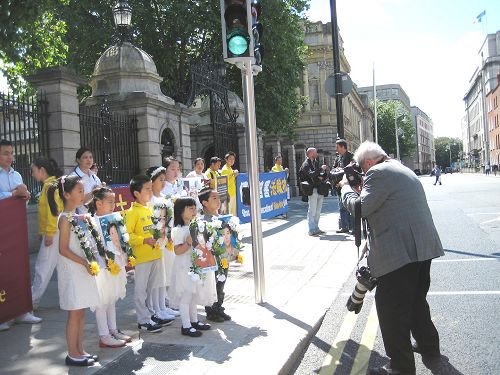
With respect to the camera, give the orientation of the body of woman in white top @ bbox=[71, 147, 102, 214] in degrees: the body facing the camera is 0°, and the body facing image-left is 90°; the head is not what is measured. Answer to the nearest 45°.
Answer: approximately 315°

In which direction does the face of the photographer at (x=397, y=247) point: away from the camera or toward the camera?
away from the camera

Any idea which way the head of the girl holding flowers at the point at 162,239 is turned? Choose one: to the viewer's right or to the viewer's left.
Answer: to the viewer's right

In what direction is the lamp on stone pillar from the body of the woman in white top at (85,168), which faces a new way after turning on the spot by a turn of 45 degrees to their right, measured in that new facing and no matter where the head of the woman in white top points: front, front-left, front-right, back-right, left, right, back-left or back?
back

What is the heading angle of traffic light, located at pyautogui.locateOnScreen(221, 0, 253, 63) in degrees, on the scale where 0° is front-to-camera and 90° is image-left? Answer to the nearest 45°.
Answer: approximately 0°

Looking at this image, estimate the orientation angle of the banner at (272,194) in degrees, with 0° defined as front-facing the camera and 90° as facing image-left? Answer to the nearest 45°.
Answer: approximately 315°

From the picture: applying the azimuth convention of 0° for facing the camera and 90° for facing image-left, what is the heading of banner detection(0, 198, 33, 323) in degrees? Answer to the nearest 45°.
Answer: approximately 315°

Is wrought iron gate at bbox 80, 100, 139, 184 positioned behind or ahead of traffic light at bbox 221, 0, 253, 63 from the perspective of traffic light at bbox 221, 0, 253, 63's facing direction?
behind
